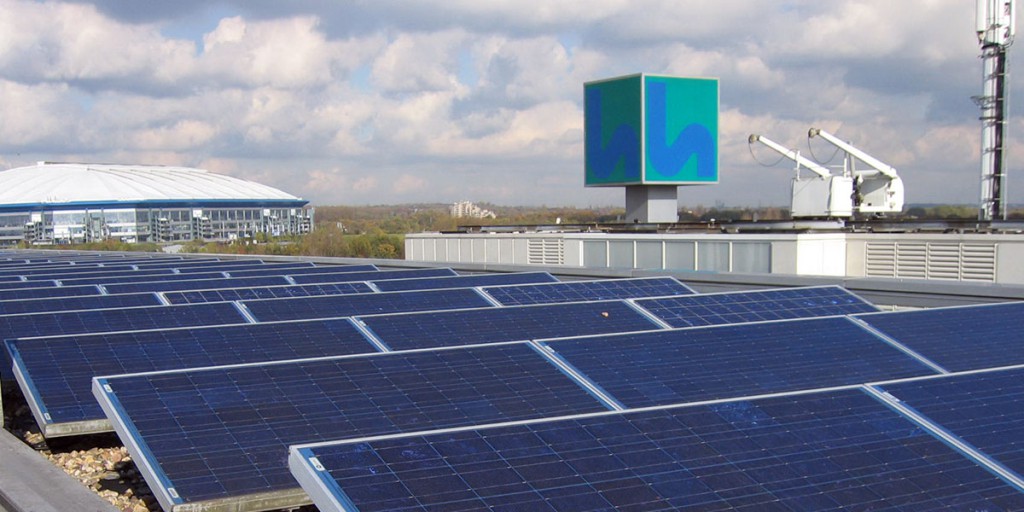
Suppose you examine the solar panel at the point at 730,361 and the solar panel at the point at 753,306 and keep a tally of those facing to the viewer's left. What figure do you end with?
0

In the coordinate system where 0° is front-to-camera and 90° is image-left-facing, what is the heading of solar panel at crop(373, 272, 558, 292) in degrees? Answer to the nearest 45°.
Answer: approximately 315°

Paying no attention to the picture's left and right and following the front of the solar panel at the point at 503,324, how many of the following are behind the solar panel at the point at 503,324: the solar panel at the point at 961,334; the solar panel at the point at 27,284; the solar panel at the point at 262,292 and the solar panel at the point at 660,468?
2

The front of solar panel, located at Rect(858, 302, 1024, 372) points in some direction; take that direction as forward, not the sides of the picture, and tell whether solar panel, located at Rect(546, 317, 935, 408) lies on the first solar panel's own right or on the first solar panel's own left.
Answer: on the first solar panel's own right

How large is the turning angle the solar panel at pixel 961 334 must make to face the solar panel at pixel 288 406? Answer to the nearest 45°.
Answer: approximately 90° to its right

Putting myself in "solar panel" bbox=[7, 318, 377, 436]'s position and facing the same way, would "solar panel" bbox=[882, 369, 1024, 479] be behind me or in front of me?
in front

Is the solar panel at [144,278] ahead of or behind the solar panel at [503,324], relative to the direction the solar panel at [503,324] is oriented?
behind

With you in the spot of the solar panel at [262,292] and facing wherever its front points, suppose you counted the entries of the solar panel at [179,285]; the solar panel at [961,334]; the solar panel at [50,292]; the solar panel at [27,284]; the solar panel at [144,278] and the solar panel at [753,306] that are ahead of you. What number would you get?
2

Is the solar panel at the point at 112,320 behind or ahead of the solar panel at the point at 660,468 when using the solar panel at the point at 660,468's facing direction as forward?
behind

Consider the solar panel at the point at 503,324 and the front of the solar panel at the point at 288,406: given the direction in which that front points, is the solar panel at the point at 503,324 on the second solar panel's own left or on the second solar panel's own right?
on the second solar panel's own left
